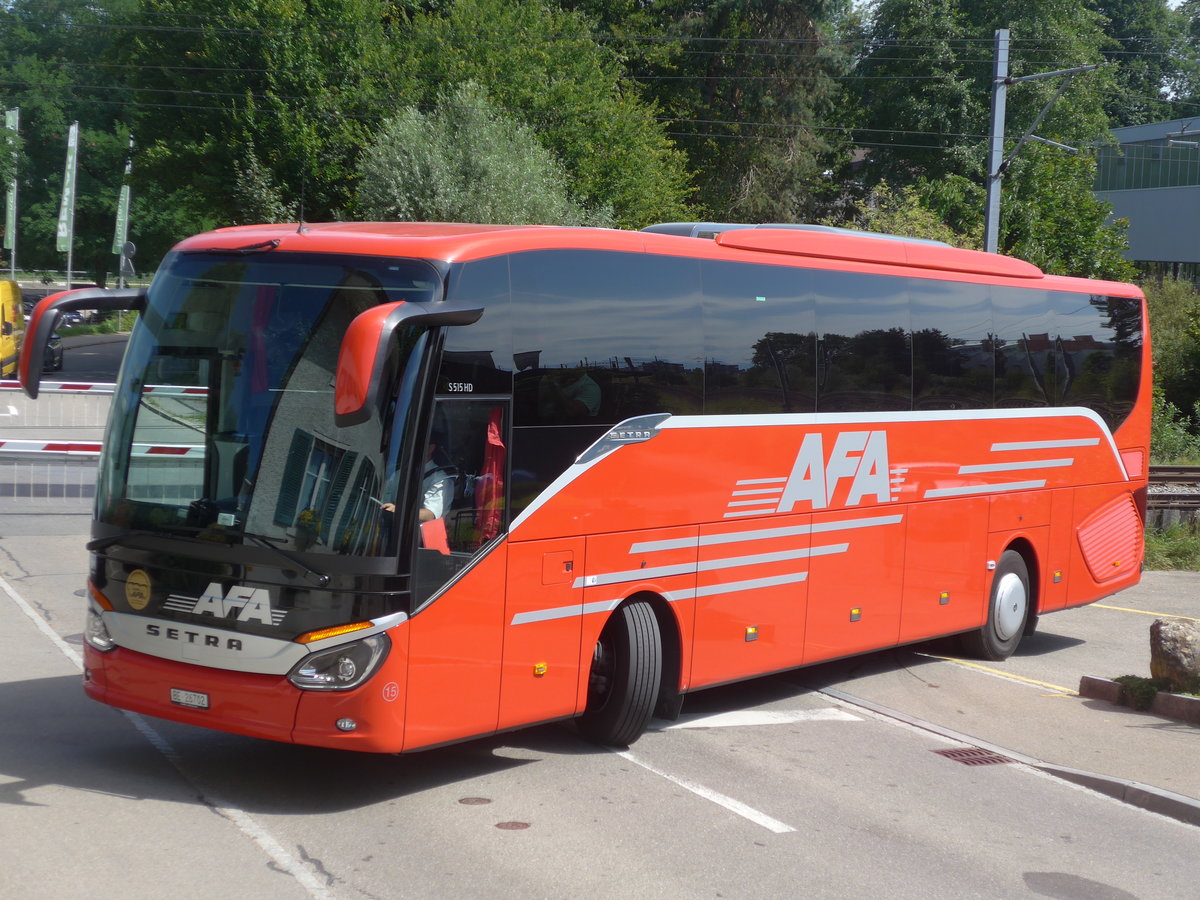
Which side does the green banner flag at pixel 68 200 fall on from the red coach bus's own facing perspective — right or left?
on its right

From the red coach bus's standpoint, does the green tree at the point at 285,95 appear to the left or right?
on its right

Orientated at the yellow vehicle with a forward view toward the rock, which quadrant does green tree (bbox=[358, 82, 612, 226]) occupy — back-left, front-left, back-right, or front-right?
front-left

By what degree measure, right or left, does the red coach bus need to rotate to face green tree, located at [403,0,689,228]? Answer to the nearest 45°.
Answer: approximately 135° to its right

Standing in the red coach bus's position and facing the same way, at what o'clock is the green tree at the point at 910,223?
The green tree is roughly at 5 o'clock from the red coach bus.

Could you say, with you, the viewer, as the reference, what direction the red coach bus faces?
facing the viewer and to the left of the viewer

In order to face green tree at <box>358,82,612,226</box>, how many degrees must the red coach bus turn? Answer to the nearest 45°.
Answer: approximately 135° to its right

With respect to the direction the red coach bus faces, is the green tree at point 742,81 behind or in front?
behind

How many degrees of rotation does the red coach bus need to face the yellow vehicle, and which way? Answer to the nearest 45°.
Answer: approximately 90° to its right

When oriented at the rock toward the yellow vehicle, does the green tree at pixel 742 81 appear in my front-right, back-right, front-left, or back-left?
front-right

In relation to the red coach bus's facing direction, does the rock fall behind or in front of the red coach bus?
behind
